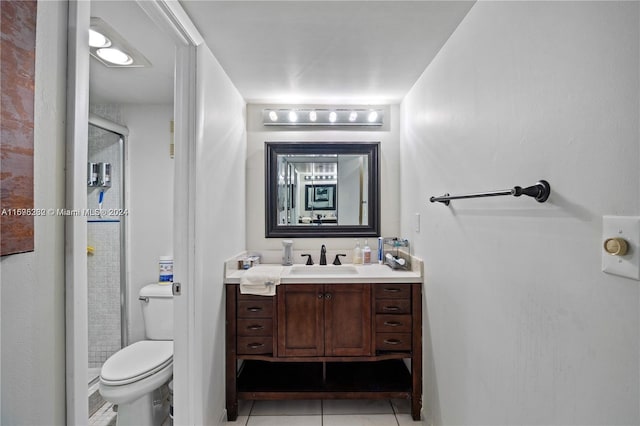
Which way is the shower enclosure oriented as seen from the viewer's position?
to the viewer's right

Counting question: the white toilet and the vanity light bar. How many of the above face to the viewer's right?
0

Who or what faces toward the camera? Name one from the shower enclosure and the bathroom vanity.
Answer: the bathroom vanity

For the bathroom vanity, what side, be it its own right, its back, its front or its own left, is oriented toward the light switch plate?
front

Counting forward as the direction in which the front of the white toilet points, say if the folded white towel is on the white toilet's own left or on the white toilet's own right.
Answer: on the white toilet's own left

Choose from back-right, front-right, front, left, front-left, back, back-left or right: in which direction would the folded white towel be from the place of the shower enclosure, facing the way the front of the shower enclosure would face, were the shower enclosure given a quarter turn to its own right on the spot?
front-left

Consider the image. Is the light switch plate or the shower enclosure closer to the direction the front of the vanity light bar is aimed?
the light switch plate

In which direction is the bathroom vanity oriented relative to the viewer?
toward the camera

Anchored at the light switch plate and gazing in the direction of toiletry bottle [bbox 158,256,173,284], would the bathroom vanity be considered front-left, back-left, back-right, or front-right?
front-right

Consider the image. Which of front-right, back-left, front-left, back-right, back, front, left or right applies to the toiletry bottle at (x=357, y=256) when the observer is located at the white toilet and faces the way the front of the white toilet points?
back-left

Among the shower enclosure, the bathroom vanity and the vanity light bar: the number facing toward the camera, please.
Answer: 2

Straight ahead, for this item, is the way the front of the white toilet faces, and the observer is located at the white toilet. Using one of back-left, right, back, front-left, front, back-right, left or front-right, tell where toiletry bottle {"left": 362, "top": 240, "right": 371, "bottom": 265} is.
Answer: back-left
